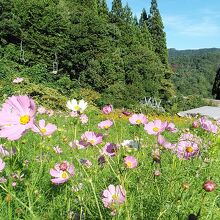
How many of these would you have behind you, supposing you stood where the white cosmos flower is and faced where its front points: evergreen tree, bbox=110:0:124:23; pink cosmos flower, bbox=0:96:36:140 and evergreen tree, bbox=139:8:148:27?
2

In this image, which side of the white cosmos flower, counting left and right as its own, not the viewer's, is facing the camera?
front

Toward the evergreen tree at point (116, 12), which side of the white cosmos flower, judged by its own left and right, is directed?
back

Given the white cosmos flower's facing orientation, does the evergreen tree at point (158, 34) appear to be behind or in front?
behind

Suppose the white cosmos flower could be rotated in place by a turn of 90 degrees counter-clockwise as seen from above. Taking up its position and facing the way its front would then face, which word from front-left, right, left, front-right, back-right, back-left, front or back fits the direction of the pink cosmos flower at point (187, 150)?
front

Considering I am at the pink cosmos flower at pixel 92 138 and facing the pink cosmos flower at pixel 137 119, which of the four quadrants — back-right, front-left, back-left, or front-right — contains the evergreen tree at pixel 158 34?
front-left

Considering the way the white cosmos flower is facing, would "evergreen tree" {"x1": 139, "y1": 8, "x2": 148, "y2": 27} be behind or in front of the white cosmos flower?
behind

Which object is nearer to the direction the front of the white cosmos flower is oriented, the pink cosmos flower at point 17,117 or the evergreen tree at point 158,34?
the pink cosmos flower
